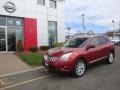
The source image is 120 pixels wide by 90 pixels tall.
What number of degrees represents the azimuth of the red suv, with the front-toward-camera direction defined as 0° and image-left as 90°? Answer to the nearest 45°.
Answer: approximately 45°

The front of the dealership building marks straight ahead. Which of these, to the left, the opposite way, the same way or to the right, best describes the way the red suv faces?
to the right

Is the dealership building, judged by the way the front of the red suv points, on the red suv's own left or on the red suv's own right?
on the red suv's own right

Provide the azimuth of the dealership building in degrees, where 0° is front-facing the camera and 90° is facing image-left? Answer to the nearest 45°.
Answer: approximately 315°
